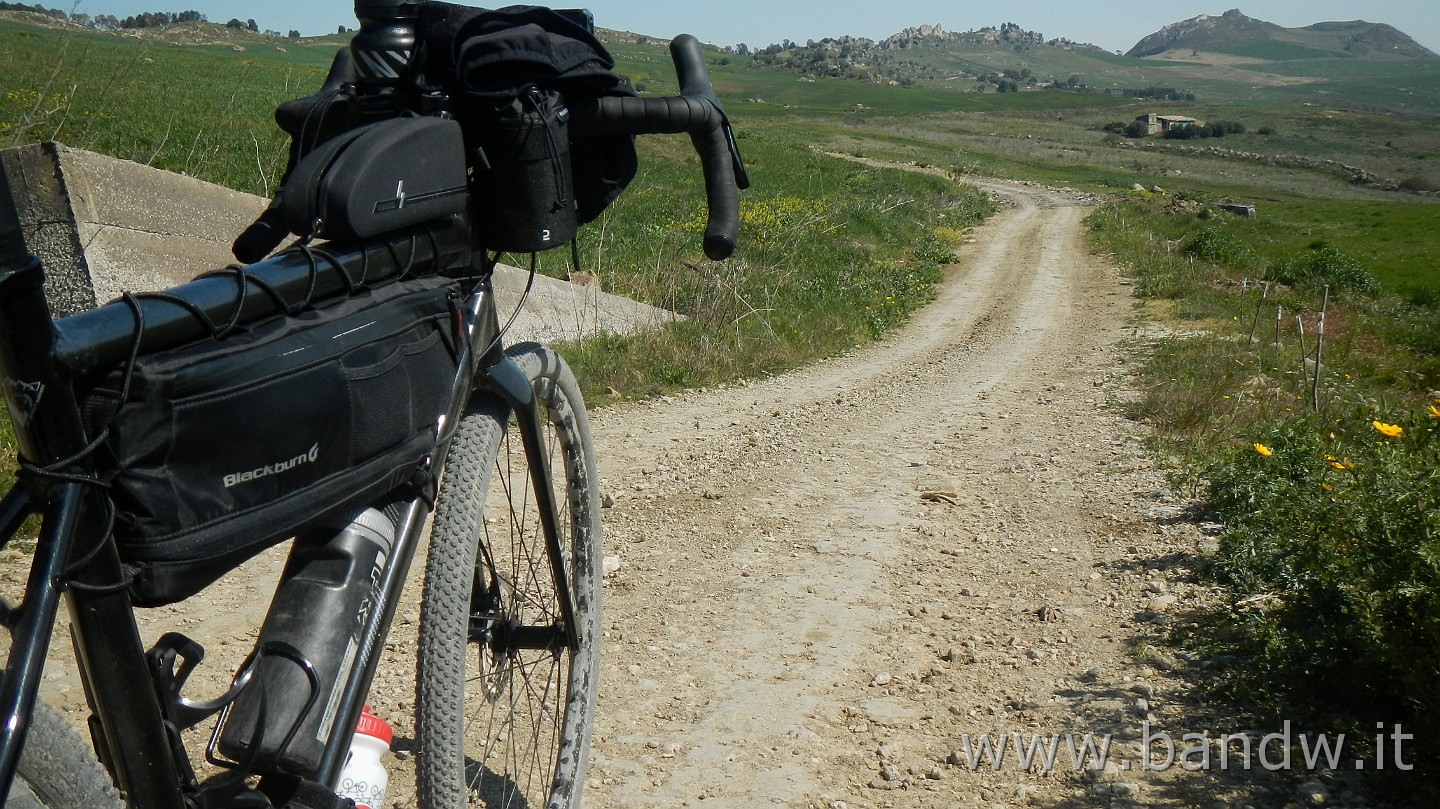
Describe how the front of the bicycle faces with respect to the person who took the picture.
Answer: facing away from the viewer and to the right of the viewer

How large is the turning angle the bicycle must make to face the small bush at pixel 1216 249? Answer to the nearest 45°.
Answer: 0° — it already faces it
